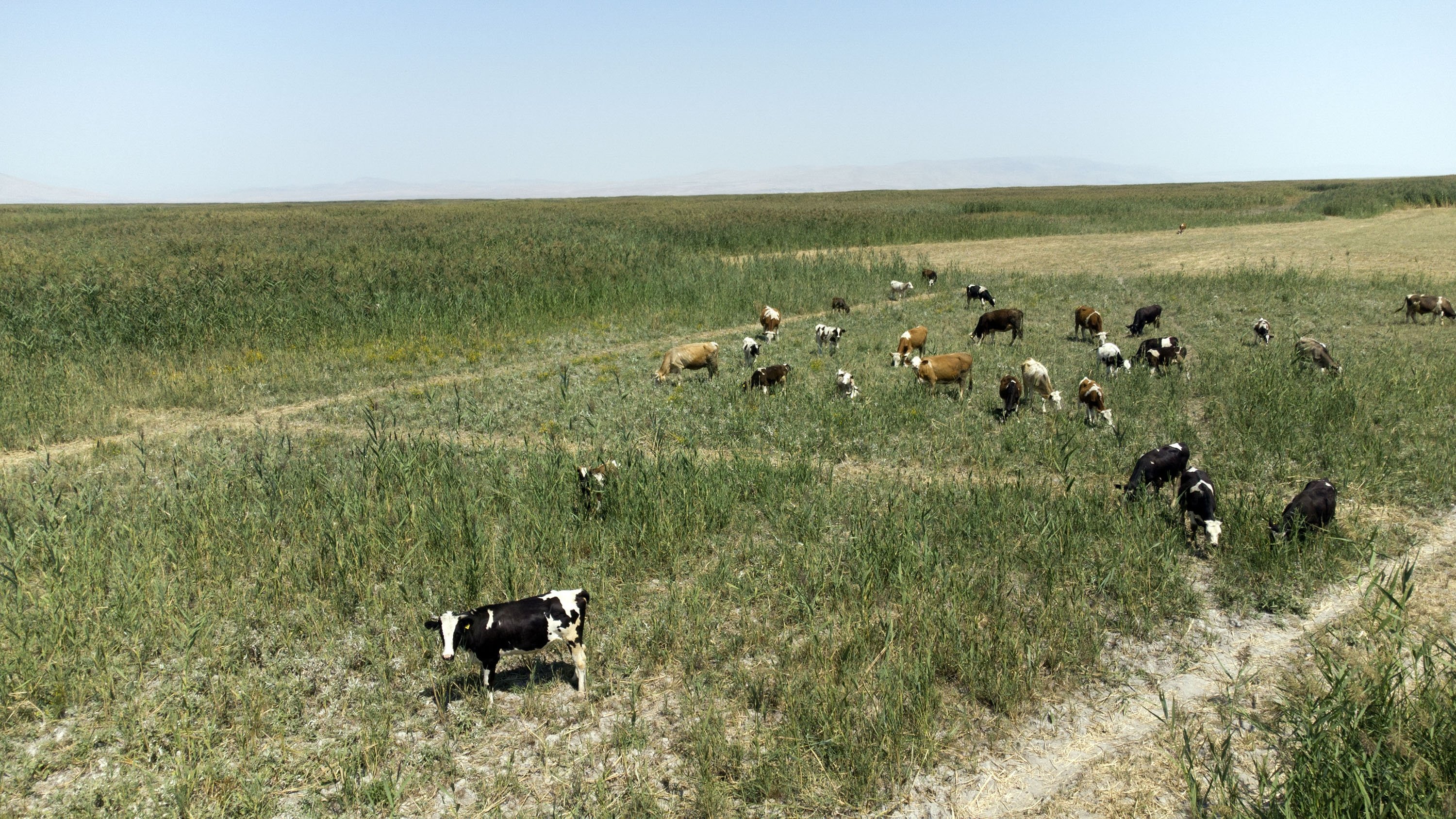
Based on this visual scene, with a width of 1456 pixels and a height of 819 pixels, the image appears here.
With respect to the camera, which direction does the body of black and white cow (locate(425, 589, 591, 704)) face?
to the viewer's left

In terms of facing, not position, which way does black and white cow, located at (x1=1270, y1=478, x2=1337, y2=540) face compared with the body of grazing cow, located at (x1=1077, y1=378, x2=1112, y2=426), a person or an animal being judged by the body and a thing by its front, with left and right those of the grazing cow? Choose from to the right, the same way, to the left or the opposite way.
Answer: to the right

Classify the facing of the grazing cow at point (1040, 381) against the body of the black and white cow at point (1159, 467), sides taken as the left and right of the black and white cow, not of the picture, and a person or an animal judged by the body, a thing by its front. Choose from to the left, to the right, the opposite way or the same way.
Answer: to the left

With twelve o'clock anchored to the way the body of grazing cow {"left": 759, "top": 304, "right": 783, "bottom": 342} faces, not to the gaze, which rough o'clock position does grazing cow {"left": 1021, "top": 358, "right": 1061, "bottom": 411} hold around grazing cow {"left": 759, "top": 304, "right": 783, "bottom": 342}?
grazing cow {"left": 1021, "top": 358, "right": 1061, "bottom": 411} is roughly at 11 o'clock from grazing cow {"left": 759, "top": 304, "right": 783, "bottom": 342}.

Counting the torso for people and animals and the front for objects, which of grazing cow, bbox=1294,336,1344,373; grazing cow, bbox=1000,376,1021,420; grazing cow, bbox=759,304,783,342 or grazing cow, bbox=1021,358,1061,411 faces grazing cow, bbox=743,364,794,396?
grazing cow, bbox=759,304,783,342

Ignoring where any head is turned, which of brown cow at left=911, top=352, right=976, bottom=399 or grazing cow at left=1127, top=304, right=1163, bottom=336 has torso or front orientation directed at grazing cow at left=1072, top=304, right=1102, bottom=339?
grazing cow at left=1127, top=304, right=1163, bottom=336
